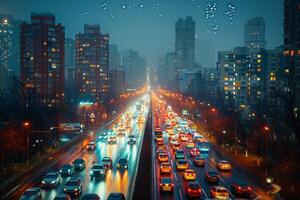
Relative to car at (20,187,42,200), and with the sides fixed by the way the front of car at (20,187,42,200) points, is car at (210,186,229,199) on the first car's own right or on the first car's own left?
on the first car's own left

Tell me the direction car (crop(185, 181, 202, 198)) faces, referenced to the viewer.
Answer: facing away from the viewer

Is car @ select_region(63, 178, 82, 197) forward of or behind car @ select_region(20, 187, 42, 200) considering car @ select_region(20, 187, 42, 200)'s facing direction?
behind

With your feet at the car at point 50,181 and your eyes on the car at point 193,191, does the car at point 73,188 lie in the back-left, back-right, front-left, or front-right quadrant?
front-right

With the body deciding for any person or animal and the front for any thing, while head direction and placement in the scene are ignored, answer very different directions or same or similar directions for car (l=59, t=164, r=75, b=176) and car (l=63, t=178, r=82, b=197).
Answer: same or similar directions

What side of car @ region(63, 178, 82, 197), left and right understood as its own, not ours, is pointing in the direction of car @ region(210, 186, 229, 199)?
left

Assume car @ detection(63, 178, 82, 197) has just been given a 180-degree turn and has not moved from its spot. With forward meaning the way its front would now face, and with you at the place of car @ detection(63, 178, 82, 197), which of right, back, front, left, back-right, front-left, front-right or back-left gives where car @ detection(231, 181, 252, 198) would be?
front-right

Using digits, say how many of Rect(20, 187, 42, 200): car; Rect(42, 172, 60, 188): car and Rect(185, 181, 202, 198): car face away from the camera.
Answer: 1

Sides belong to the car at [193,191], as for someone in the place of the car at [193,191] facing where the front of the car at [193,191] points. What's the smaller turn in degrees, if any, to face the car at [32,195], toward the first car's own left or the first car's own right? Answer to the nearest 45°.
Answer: approximately 90° to the first car's own left

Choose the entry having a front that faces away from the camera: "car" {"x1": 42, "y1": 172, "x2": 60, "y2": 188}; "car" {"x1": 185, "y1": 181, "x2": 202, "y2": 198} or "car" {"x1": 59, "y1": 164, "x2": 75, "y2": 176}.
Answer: "car" {"x1": 185, "y1": 181, "x2": 202, "y2": 198}

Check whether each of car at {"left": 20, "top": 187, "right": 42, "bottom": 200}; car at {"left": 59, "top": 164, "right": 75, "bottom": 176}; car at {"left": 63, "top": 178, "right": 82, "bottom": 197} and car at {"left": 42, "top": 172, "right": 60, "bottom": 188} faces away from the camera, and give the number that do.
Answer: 0

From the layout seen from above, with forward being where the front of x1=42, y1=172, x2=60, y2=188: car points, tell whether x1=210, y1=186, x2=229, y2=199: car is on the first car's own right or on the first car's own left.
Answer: on the first car's own left

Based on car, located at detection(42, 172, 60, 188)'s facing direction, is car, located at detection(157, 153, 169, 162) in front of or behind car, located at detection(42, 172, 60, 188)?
behind

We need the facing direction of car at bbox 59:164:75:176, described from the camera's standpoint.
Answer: facing the viewer and to the left of the viewer

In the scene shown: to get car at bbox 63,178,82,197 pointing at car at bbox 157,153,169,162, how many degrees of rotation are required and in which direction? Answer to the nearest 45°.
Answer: approximately 180°
